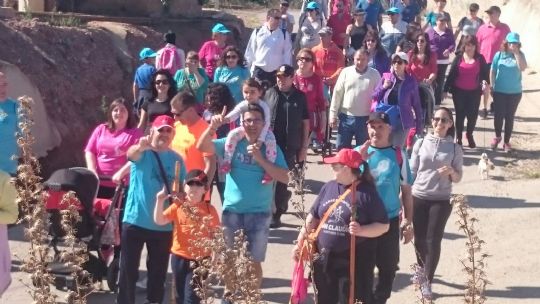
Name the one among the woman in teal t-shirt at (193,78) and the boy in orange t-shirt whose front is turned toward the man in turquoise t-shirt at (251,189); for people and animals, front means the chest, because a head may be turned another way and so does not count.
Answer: the woman in teal t-shirt

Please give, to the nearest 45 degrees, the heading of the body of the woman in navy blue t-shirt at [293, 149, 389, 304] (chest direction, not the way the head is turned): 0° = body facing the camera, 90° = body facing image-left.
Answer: approximately 45°

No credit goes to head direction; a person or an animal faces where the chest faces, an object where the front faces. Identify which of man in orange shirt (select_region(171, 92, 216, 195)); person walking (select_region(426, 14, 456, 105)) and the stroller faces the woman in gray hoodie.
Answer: the person walking

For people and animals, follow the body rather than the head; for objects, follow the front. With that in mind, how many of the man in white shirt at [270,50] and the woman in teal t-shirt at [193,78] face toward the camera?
2

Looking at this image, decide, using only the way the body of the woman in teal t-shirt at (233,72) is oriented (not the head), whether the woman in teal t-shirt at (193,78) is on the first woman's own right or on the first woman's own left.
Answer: on the first woman's own right

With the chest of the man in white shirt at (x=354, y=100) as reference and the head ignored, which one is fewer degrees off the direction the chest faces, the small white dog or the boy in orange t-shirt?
the boy in orange t-shirt

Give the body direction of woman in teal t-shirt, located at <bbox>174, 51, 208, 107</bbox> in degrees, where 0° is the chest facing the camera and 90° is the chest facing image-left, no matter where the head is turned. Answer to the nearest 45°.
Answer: approximately 0°

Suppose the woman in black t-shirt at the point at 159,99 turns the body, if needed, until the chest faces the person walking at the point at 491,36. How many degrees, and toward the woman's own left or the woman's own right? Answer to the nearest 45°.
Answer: approximately 135° to the woman's own left

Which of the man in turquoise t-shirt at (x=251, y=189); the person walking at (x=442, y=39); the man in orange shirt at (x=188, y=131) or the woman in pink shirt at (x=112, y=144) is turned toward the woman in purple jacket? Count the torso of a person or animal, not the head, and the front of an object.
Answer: the person walking

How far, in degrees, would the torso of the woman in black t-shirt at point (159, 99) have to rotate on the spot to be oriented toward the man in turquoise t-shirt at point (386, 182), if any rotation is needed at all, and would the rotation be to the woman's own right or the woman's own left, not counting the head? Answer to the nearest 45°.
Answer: approximately 45° to the woman's own left

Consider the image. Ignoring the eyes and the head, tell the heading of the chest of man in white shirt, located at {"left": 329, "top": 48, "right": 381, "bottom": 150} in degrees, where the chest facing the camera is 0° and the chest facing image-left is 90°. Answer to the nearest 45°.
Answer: approximately 0°

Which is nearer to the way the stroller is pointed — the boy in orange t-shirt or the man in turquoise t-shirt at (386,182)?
the boy in orange t-shirt
